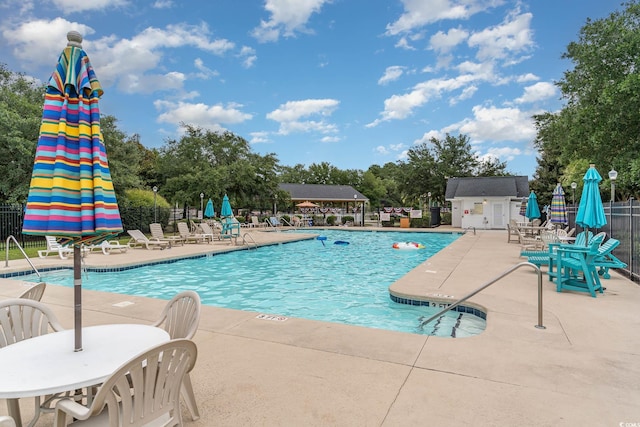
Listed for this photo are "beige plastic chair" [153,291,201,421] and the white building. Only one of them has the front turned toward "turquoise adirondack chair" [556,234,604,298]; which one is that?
the white building

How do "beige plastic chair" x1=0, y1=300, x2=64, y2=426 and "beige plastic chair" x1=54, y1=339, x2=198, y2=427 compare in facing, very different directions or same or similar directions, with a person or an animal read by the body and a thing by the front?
very different directions

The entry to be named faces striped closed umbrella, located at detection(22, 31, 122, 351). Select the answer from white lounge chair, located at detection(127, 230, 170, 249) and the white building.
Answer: the white building

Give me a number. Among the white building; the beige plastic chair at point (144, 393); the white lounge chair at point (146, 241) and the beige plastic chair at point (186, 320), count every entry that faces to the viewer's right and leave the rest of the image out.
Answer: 1

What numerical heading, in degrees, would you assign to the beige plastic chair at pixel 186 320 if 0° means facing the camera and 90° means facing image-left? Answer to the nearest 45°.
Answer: approximately 45°

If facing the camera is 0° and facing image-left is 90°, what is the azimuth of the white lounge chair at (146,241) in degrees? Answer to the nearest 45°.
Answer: approximately 270°

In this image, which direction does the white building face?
toward the camera

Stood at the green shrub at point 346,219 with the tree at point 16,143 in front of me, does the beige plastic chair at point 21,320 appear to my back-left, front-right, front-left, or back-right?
front-left

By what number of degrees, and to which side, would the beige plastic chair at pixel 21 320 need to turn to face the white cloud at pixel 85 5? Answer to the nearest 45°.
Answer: approximately 135° to its left

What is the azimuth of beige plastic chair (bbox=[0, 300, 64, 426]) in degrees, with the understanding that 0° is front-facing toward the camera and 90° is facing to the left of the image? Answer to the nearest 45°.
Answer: approximately 315°

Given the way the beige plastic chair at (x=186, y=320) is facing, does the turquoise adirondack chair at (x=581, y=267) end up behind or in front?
behind

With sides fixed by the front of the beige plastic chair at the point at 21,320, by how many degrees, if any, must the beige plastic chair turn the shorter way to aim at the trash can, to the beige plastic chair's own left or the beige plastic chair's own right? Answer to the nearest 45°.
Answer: approximately 90° to the beige plastic chair's own left

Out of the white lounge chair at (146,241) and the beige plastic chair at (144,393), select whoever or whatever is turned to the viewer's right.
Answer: the white lounge chair

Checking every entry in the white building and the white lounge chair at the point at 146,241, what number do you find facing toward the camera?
1

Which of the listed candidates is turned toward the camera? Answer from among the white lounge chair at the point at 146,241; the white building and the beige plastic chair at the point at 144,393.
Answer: the white building
